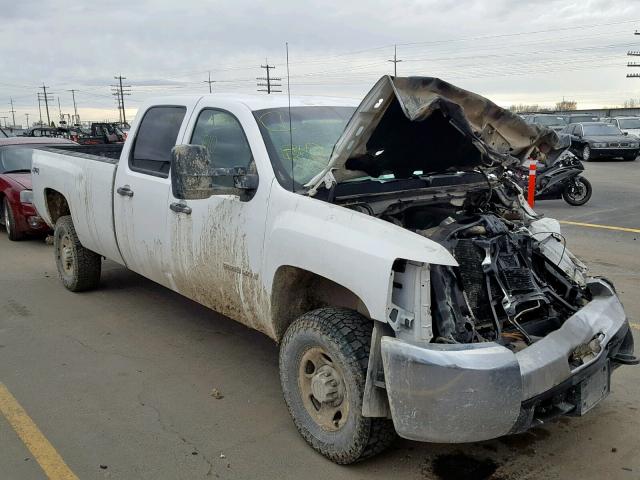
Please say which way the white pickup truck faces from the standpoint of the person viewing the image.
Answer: facing the viewer and to the right of the viewer

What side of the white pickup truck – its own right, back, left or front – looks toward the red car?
back

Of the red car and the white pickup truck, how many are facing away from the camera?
0

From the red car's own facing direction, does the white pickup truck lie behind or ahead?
ahead

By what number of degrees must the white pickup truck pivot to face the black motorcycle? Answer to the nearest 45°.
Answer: approximately 90° to its left
